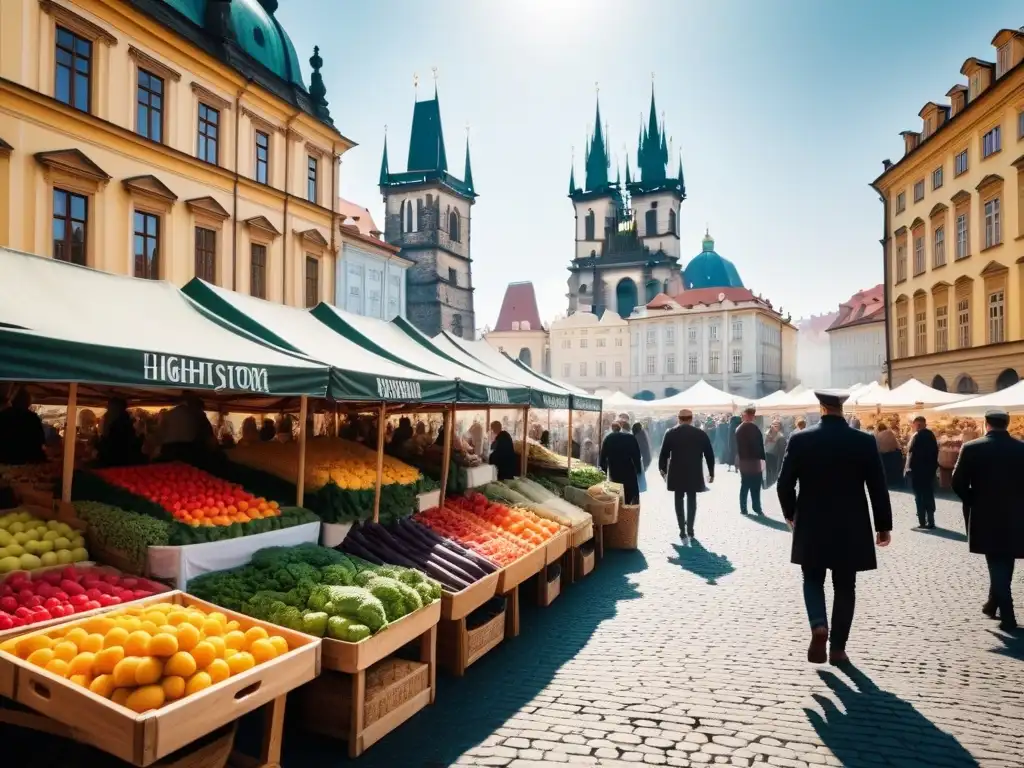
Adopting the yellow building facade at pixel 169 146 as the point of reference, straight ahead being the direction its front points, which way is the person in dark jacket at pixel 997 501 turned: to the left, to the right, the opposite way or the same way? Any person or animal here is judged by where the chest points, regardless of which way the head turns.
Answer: to the left

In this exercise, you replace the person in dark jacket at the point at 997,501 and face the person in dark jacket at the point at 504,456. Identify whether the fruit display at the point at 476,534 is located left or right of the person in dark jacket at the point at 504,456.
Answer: left

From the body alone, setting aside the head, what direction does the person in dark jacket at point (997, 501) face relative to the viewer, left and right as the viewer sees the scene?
facing away from the viewer

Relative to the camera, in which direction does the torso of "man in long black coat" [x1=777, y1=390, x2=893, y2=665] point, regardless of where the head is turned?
away from the camera

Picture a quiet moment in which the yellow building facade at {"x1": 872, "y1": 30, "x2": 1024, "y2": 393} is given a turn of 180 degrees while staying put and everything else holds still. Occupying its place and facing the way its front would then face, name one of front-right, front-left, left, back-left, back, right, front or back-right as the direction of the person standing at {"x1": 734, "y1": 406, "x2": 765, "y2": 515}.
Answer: back-right

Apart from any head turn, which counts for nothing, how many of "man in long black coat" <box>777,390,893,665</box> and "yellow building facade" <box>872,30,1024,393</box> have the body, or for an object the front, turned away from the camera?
1

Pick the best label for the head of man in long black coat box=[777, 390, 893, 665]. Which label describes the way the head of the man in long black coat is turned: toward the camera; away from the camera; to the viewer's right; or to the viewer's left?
away from the camera

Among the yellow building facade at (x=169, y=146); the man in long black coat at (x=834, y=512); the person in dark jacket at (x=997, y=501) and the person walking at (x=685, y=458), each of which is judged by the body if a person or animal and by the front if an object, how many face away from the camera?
3

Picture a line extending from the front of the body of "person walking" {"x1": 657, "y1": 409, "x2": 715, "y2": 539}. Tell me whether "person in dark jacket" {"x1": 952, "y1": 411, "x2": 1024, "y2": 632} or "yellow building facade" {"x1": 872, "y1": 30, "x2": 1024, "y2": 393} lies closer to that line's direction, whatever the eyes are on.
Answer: the yellow building facade

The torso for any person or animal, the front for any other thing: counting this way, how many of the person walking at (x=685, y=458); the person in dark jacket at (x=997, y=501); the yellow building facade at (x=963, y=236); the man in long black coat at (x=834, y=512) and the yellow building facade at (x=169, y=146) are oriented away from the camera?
3

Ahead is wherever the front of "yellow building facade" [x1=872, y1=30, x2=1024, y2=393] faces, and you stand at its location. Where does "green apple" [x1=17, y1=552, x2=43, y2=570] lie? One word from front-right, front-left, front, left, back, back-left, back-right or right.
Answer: front-left

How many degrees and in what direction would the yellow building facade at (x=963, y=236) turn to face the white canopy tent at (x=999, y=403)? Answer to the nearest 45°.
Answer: approximately 45° to its left

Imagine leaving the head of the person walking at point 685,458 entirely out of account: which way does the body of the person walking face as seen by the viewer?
away from the camera

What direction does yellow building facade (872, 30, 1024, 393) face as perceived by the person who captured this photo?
facing the viewer and to the left of the viewer

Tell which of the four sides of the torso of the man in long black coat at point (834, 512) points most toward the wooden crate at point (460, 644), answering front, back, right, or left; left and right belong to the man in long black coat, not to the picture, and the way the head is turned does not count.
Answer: left

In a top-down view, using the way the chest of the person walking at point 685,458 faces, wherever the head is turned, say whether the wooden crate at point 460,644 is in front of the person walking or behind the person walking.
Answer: behind

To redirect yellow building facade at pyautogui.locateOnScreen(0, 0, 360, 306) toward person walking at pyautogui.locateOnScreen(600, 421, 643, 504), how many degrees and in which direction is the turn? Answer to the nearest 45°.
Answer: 0° — it already faces them

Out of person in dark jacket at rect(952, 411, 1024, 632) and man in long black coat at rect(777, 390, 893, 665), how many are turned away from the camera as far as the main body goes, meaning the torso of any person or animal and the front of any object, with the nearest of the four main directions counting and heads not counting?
2

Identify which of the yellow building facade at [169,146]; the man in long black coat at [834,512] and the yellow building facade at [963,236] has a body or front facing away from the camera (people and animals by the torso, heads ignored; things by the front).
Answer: the man in long black coat

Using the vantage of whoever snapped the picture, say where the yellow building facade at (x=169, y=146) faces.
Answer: facing the viewer and to the right of the viewer

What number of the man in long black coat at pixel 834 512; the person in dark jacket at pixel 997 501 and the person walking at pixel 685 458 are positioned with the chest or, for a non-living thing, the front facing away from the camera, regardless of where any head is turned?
3
